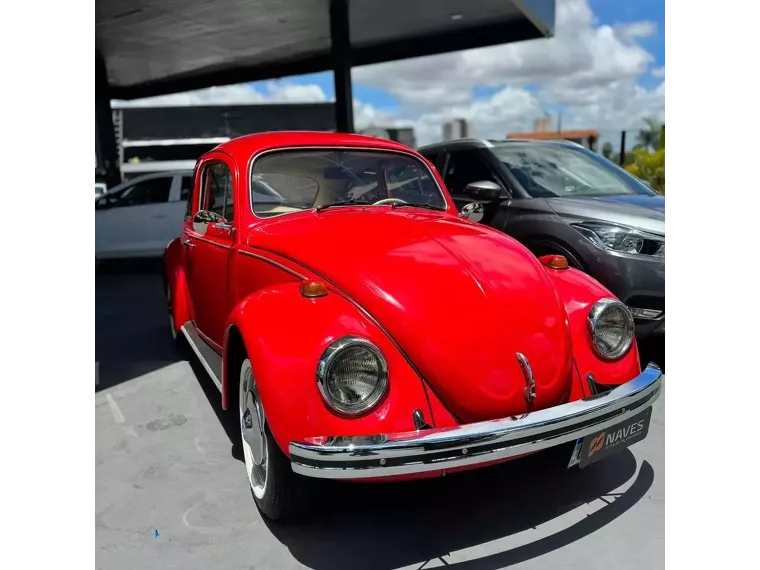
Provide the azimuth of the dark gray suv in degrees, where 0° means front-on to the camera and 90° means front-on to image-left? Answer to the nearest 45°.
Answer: approximately 315°

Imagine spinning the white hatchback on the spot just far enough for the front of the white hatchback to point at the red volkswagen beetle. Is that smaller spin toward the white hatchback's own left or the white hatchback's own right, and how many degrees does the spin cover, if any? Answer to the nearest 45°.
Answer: approximately 90° to the white hatchback's own left

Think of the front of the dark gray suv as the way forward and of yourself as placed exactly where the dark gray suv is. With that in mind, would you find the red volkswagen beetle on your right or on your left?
on your right

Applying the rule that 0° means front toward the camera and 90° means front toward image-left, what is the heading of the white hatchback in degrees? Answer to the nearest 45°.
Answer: approximately 90°

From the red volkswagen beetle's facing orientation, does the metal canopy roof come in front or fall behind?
behind

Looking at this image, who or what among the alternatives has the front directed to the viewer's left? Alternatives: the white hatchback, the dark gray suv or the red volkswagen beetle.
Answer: the white hatchback

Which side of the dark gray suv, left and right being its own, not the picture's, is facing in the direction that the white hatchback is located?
back

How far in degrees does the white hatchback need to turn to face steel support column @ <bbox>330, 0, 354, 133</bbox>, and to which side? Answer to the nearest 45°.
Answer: approximately 135° to its right

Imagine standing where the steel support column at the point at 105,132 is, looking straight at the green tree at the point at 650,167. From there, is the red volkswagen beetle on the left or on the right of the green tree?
right

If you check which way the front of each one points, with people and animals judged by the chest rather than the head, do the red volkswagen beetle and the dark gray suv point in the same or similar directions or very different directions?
same or similar directions

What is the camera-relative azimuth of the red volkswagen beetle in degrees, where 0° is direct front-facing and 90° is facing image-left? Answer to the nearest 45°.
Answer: approximately 315°
